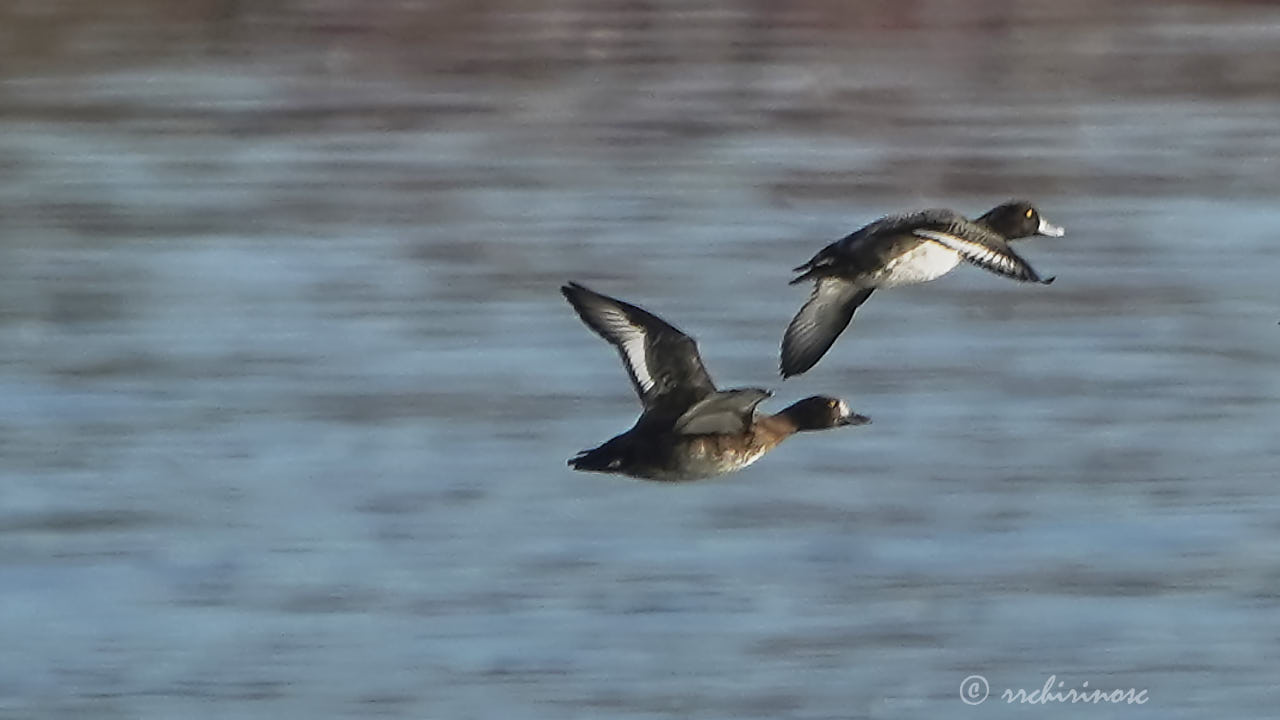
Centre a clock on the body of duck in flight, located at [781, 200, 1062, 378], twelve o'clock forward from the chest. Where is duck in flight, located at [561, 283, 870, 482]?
duck in flight, located at [561, 283, 870, 482] is roughly at 5 o'clock from duck in flight, located at [781, 200, 1062, 378].

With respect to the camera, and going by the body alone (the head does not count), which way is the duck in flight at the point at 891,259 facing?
to the viewer's right

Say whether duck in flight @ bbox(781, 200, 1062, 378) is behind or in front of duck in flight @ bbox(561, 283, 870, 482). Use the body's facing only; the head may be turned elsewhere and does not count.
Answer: in front

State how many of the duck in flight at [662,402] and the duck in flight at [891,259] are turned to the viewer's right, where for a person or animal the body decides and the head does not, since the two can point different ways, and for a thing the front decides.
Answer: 2

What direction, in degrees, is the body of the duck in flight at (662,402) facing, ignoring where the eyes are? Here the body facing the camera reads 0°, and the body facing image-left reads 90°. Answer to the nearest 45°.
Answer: approximately 270°
